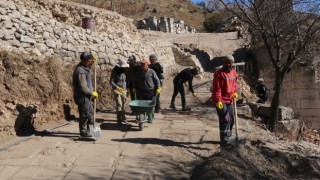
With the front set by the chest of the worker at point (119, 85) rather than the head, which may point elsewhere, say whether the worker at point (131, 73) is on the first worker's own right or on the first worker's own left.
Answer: on the first worker's own left

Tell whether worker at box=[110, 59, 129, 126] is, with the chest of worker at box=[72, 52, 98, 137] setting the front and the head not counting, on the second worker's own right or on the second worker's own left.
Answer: on the second worker's own left

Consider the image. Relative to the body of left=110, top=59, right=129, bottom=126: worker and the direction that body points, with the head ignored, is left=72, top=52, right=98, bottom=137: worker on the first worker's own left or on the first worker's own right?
on the first worker's own right

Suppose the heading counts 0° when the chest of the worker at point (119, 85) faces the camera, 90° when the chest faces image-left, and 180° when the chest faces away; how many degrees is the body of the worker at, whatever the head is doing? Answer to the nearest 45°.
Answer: approximately 315°
